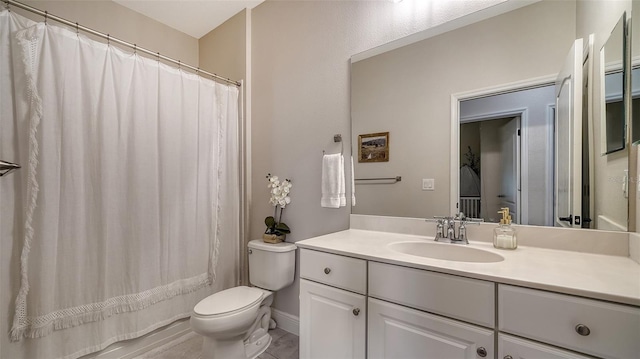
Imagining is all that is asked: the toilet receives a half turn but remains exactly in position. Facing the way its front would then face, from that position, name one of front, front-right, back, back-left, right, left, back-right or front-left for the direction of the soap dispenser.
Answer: right

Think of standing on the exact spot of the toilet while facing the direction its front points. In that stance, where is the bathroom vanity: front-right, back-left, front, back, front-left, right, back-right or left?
left

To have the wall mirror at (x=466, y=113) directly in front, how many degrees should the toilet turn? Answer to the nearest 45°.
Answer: approximately 90° to its left

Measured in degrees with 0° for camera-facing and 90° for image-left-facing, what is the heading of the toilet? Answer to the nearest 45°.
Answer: approximately 45°

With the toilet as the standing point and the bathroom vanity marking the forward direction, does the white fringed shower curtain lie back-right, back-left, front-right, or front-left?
back-right
